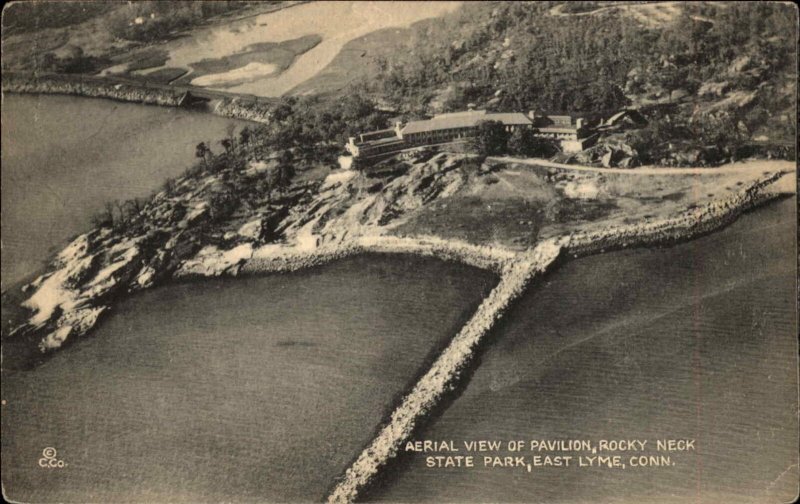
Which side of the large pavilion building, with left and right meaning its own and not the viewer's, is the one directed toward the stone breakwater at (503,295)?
front

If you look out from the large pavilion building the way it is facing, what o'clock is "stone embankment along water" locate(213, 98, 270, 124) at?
The stone embankment along water is roughly at 3 o'clock from the large pavilion building.

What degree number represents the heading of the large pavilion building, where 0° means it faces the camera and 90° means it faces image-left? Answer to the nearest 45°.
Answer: approximately 0°

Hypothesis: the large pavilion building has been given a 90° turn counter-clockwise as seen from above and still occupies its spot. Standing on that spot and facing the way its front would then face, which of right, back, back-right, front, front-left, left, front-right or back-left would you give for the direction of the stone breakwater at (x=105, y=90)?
back
